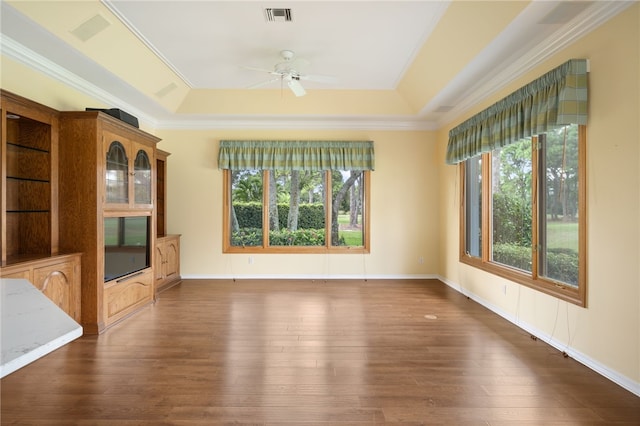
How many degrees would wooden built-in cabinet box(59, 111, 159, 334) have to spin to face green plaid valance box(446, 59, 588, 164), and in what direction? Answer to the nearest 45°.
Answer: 0° — it already faces it

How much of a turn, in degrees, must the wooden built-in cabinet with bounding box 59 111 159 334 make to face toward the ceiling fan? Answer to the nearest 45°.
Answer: approximately 45° to its left

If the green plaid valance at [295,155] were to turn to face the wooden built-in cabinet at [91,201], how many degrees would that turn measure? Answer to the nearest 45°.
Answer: approximately 45° to its right

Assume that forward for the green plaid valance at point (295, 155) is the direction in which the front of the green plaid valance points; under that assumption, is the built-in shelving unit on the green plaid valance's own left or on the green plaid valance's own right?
on the green plaid valance's own right

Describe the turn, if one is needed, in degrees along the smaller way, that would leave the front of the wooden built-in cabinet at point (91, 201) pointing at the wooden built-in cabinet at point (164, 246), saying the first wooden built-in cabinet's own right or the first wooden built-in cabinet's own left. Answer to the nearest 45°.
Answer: approximately 90° to the first wooden built-in cabinet's own left

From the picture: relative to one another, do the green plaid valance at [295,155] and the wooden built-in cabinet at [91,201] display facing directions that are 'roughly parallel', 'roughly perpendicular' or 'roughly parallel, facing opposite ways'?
roughly perpendicular

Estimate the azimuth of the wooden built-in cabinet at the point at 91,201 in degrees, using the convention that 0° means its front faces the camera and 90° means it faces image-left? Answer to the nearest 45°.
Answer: approximately 315°

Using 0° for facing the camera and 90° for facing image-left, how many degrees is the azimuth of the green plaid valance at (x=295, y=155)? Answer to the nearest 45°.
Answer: approximately 0°

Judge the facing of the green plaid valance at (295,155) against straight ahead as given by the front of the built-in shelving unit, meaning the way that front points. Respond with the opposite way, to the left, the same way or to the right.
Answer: to the right

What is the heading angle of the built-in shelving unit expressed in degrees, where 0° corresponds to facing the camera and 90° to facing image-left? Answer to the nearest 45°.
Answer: approximately 315°
